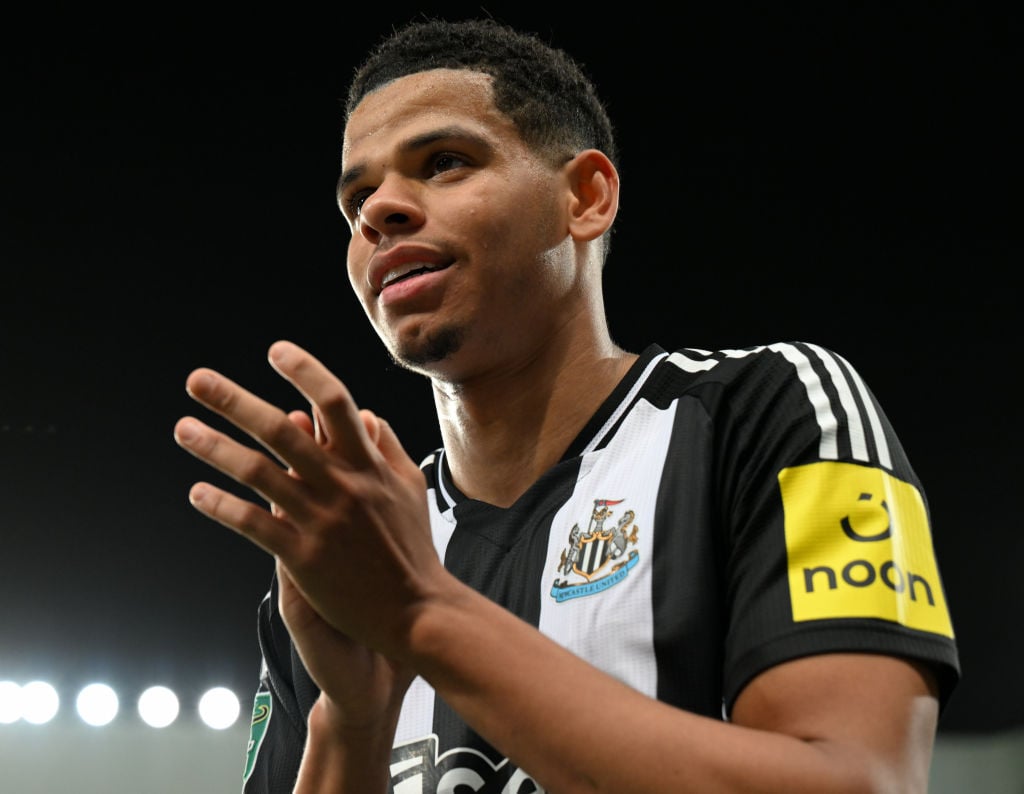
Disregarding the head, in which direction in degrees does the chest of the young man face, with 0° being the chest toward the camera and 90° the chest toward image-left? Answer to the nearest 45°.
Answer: approximately 45°

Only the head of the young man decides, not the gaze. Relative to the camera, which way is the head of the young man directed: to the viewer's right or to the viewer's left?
to the viewer's left
